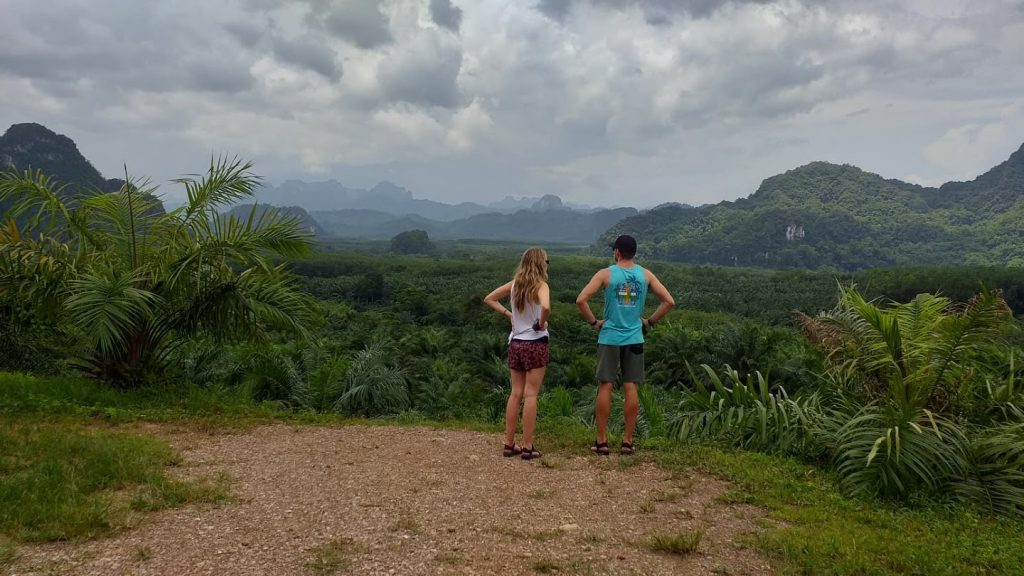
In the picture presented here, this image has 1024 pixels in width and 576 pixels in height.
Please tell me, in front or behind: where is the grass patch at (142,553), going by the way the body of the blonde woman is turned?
behind

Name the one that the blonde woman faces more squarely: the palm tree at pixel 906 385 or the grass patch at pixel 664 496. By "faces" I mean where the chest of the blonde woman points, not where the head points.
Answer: the palm tree

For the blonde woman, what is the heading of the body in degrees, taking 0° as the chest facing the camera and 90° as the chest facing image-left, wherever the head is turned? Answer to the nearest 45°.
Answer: approximately 225°

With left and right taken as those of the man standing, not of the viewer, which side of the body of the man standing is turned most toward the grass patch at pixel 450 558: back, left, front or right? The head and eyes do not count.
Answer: back

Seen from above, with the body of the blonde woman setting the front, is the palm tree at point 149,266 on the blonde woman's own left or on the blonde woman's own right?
on the blonde woman's own left

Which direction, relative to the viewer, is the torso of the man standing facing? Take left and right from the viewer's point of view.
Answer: facing away from the viewer

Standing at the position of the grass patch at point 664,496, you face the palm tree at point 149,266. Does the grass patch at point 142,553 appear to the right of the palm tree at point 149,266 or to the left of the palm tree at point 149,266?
left

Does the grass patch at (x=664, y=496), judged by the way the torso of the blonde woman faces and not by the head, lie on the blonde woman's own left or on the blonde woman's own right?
on the blonde woman's own right

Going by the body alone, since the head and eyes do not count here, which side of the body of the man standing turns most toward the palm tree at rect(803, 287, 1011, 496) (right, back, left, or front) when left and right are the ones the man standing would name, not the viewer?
right
